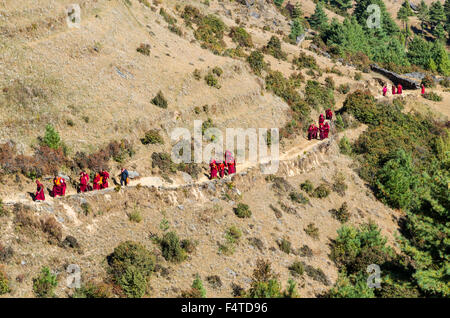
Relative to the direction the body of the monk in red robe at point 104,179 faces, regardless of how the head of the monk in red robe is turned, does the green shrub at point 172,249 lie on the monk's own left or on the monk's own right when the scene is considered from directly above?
on the monk's own left

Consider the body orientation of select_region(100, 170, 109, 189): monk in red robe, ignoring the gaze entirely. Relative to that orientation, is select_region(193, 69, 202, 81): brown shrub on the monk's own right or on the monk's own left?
on the monk's own right

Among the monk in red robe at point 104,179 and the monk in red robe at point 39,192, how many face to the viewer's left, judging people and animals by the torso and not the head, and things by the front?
2

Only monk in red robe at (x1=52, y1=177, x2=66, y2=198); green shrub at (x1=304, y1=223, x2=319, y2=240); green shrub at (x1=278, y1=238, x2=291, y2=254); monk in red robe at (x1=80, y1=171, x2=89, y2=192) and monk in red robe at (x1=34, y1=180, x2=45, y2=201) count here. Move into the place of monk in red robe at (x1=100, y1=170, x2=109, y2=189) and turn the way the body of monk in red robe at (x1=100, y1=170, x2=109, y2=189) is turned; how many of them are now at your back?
2

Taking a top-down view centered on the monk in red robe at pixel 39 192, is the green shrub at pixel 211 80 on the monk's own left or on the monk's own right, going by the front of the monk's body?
on the monk's own right

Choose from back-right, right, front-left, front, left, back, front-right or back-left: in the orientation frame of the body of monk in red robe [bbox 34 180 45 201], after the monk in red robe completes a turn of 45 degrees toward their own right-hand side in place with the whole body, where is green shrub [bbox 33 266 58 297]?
back-left

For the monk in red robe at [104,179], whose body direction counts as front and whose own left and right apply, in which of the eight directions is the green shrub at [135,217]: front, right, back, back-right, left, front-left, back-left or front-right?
back-left

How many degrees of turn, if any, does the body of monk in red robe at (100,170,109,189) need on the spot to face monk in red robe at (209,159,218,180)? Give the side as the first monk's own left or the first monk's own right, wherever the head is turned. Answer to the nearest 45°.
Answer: approximately 135° to the first monk's own right

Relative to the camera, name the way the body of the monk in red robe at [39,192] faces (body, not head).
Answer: to the viewer's left

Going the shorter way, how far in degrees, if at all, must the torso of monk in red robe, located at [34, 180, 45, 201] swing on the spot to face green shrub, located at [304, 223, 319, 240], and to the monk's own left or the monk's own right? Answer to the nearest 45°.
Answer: approximately 180°

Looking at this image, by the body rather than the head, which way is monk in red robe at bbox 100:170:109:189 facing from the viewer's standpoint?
to the viewer's left

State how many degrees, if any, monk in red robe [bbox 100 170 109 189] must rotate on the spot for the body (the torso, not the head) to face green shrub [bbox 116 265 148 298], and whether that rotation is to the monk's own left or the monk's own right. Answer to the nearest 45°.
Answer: approximately 90° to the monk's own left
